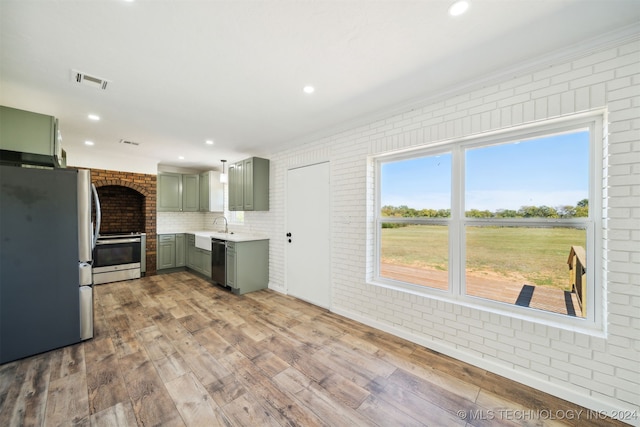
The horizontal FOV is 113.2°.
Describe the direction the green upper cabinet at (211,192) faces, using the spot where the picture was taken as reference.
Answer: facing the viewer and to the left of the viewer

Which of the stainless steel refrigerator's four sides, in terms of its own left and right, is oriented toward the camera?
right

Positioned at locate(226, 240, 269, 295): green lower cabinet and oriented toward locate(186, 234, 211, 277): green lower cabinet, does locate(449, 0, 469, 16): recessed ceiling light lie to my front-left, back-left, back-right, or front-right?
back-left

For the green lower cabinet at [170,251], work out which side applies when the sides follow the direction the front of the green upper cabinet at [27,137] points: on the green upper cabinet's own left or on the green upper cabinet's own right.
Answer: on the green upper cabinet's own left

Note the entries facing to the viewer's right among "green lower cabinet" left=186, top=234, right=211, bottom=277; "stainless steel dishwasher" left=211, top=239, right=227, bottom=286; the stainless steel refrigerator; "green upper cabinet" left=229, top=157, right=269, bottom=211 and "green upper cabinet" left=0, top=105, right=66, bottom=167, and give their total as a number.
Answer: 2

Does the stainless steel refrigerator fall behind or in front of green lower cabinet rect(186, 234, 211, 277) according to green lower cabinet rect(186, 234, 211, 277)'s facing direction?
in front

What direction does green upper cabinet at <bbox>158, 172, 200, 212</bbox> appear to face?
toward the camera

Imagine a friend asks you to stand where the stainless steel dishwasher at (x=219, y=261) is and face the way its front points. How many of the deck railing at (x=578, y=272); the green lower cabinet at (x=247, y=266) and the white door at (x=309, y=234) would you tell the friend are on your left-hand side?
3

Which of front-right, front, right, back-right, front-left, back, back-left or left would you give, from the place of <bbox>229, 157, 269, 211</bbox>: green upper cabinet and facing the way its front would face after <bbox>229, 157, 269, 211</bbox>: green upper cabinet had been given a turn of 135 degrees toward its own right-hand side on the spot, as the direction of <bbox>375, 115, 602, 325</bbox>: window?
back-right

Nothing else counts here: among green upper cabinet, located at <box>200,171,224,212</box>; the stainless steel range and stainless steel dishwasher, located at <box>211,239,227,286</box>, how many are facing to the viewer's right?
0

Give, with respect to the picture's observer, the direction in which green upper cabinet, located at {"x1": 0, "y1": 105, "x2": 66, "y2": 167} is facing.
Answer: facing to the right of the viewer

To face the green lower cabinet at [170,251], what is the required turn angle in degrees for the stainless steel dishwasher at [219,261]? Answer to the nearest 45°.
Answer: approximately 90° to its right

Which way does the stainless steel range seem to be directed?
toward the camera

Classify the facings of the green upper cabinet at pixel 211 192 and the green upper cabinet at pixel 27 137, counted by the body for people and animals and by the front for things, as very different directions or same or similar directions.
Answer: very different directions
